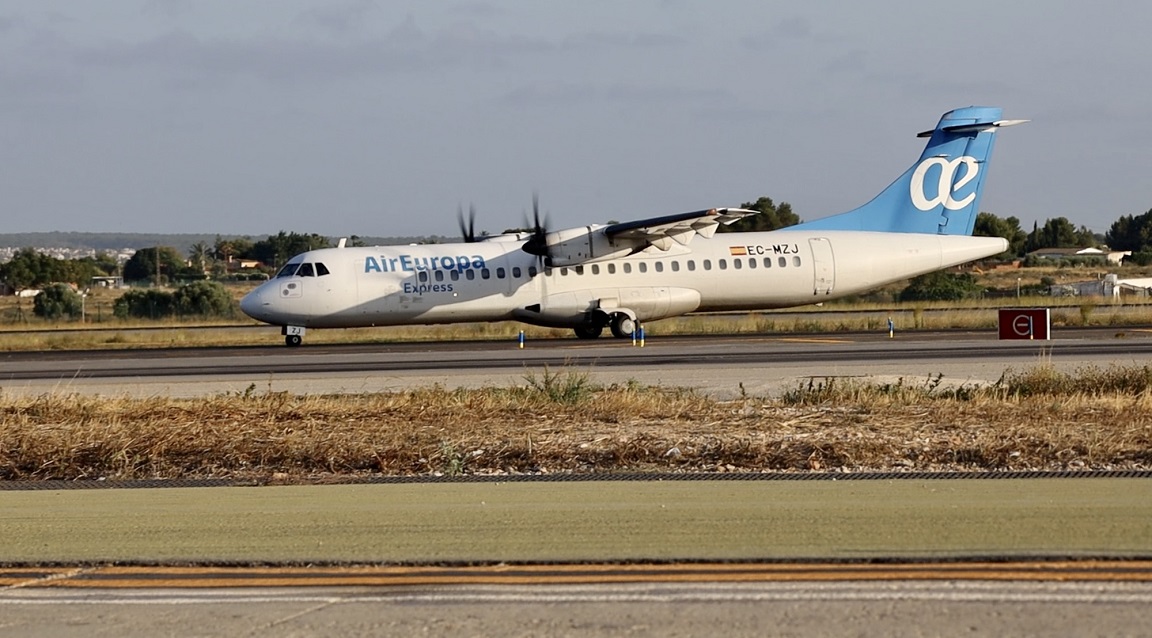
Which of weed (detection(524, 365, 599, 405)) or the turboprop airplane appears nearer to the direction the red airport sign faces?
the weed

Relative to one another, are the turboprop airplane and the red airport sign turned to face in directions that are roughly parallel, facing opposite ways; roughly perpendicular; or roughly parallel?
roughly perpendicular

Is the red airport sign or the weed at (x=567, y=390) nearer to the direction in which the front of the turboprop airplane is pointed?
the weed

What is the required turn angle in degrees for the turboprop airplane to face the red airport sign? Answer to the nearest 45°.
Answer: approximately 135° to its left

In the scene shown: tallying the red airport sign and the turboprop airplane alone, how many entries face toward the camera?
1

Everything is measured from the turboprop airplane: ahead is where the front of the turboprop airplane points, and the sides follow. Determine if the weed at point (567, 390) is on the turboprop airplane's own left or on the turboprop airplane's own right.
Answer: on the turboprop airplane's own left

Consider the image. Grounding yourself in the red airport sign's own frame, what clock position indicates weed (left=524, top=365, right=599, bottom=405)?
The weed is roughly at 1 o'clock from the red airport sign.

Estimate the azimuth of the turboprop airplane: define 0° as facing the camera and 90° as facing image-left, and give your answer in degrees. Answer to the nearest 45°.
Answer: approximately 90°
